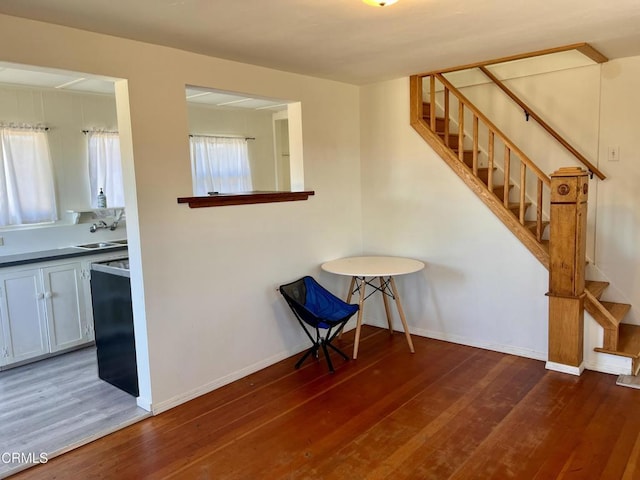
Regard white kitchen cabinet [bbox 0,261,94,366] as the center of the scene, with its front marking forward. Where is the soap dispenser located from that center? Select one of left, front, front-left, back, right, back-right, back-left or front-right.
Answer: left

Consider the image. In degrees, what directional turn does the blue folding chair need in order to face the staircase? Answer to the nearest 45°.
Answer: approximately 45° to its left

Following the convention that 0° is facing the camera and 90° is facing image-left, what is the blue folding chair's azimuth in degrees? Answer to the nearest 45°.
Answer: approximately 315°

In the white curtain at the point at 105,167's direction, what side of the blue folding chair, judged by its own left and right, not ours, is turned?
back

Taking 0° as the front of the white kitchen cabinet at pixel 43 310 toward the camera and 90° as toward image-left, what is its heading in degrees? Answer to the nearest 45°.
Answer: approximately 315°
